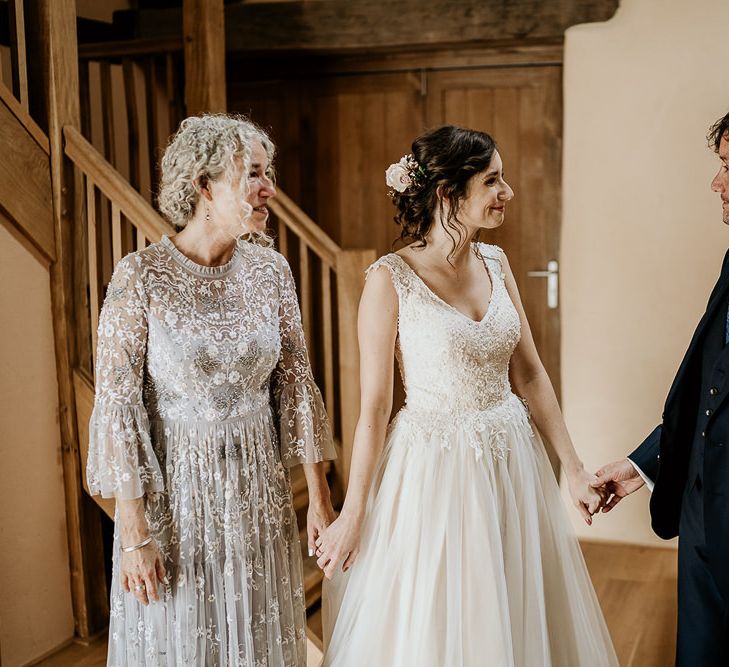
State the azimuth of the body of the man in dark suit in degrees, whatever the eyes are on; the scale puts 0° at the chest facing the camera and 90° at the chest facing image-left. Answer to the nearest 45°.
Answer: approximately 45°

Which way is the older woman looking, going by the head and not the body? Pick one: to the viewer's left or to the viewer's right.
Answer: to the viewer's right

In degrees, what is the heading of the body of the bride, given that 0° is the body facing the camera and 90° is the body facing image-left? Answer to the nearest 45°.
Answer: approximately 315°

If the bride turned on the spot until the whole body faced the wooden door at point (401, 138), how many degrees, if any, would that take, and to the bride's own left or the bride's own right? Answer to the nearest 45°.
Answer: approximately 135° to the bride's own left

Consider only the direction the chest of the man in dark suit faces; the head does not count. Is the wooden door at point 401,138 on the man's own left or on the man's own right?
on the man's own right

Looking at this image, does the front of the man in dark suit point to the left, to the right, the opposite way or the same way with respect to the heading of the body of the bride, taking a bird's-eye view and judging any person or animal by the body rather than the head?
to the right

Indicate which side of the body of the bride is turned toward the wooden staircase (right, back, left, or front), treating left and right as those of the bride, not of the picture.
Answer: back

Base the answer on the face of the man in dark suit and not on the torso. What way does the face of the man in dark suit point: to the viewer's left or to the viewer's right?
to the viewer's left

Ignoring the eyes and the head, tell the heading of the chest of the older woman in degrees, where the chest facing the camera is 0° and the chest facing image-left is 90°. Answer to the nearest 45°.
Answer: approximately 315°

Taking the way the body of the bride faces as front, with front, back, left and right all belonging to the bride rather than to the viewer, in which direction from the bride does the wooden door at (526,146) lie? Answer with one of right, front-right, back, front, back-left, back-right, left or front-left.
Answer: back-left
